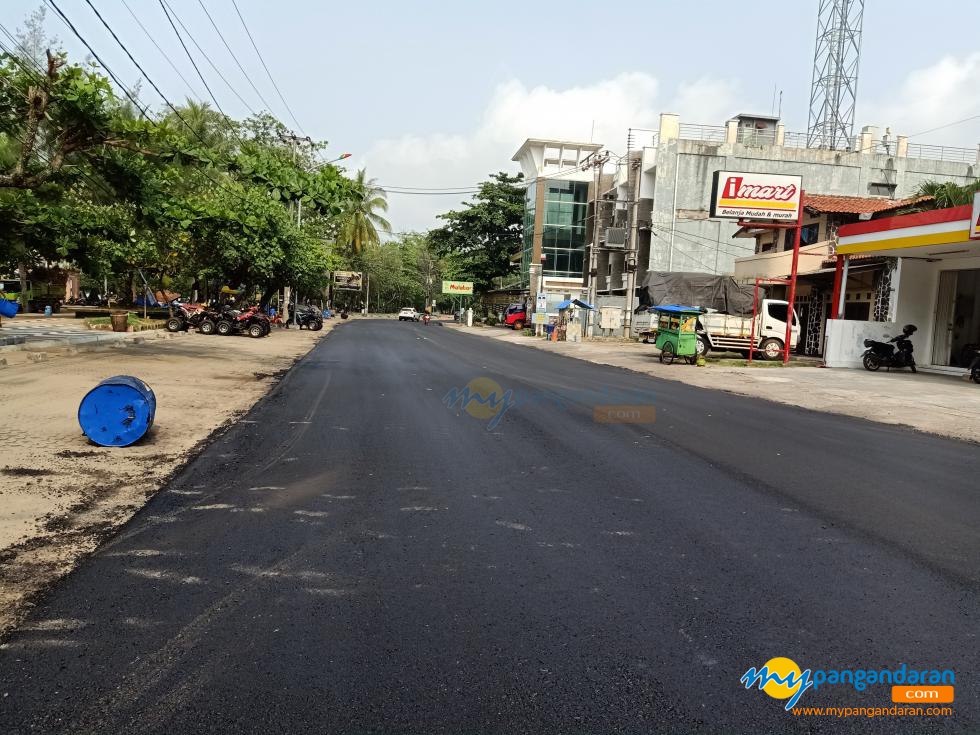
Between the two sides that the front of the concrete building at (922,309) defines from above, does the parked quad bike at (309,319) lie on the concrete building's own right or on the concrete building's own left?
on the concrete building's own right

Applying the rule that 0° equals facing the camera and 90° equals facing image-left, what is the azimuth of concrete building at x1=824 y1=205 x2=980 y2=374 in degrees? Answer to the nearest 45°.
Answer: approximately 45°

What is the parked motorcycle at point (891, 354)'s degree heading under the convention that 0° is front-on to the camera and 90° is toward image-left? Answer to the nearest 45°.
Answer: approximately 270°

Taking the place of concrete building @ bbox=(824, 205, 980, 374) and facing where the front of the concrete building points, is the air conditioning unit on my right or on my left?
on my right

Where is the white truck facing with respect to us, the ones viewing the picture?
facing to the right of the viewer

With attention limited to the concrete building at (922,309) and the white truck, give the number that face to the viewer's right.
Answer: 1

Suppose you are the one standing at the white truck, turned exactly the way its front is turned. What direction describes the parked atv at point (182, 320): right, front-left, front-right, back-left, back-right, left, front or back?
back

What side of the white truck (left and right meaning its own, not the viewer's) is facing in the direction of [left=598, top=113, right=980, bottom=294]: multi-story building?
left

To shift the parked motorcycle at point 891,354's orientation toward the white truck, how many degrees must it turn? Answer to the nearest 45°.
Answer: approximately 135° to its left
